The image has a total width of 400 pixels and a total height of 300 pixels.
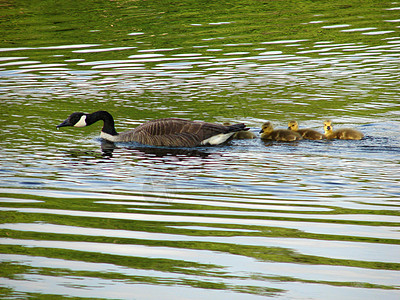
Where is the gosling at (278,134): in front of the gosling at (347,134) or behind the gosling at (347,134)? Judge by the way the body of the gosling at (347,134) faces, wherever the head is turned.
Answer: in front

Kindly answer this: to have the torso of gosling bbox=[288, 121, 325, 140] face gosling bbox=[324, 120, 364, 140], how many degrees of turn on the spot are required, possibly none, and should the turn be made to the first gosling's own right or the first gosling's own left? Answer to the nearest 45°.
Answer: approximately 180°

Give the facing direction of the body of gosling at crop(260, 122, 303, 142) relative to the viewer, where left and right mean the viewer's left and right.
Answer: facing to the left of the viewer

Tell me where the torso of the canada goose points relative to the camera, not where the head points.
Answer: to the viewer's left

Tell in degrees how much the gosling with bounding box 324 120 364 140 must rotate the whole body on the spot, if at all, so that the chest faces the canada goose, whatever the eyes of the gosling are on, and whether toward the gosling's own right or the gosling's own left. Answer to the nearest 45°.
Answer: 0° — it already faces it

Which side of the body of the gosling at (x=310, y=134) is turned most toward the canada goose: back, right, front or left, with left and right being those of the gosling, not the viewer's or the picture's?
front

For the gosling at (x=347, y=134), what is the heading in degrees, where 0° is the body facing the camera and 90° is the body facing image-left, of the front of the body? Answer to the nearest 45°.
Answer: approximately 90°

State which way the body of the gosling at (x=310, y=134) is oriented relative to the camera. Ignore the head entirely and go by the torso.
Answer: to the viewer's left

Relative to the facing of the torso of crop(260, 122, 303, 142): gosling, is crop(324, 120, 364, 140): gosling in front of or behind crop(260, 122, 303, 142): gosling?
behind
